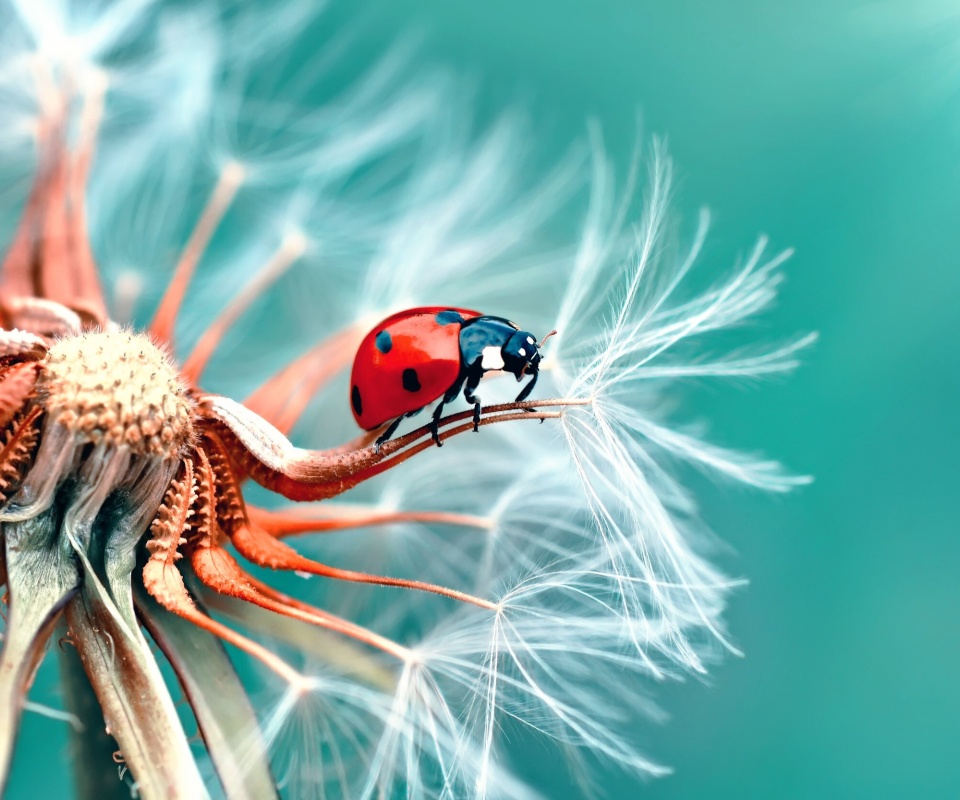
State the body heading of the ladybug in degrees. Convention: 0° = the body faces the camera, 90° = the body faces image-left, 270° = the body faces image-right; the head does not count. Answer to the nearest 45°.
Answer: approximately 270°
